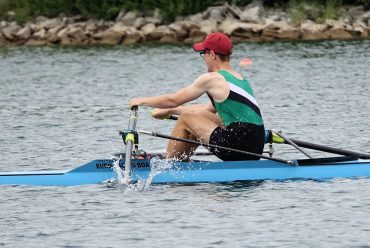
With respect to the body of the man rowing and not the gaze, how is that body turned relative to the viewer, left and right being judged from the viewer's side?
facing to the left of the viewer

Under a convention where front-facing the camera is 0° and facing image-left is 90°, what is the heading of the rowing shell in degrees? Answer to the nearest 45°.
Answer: approximately 270°
